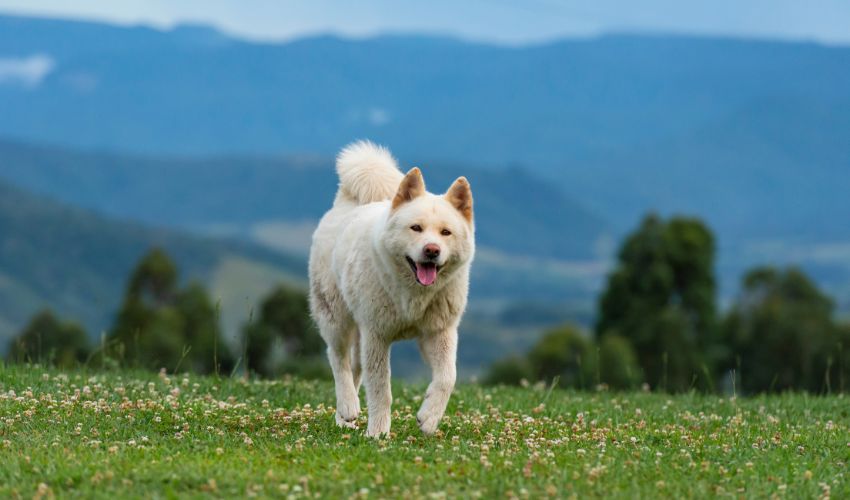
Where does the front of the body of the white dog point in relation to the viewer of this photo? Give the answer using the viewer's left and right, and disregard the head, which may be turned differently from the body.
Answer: facing the viewer and to the right of the viewer
